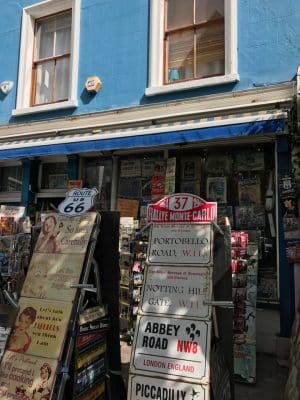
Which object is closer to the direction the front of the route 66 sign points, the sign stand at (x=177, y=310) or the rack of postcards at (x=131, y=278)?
the sign stand

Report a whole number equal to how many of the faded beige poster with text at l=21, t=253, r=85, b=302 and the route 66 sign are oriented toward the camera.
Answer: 2

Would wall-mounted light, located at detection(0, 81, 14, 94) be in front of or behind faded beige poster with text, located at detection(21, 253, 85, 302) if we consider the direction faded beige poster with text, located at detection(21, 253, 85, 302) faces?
behind

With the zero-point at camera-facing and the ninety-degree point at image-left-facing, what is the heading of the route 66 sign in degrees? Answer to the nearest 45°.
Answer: approximately 0°

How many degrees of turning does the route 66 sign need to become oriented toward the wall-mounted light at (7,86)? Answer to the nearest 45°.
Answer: approximately 180°
